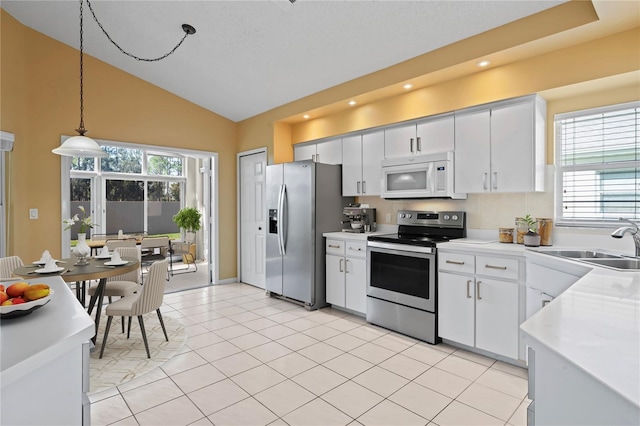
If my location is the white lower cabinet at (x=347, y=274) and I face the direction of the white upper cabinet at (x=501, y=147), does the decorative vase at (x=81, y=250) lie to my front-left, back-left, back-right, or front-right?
back-right

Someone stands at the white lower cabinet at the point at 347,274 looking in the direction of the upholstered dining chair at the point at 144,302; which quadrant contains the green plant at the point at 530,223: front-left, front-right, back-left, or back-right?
back-left

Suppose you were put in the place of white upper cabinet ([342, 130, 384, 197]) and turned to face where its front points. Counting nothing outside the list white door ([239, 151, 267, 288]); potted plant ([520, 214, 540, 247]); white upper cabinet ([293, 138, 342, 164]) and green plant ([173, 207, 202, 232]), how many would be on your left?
1

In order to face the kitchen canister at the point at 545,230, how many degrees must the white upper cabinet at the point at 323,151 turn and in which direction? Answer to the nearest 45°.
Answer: approximately 90° to its left

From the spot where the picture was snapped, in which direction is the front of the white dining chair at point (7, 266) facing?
facing away from the viewer and to the right of the viewer

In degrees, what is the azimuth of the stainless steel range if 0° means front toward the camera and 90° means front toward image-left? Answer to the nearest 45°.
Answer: approximately 45°

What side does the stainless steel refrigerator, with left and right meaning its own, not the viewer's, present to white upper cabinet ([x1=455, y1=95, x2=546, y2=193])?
left

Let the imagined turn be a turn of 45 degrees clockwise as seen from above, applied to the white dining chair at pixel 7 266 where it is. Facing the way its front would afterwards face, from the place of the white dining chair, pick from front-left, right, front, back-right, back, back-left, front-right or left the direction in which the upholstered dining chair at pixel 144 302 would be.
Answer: front-left

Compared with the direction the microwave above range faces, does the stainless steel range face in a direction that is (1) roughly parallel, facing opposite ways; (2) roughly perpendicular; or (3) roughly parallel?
roughly parallel

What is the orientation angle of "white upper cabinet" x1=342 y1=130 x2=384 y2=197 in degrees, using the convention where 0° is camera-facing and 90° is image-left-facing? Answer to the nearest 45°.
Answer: approximately 45°

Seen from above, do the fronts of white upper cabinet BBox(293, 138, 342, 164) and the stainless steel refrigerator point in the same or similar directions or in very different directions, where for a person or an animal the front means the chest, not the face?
same or similar directions

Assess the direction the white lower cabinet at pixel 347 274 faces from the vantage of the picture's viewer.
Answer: facing the viewer and to the left of the viewer

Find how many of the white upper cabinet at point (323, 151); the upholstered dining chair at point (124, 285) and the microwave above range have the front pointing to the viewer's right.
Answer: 0

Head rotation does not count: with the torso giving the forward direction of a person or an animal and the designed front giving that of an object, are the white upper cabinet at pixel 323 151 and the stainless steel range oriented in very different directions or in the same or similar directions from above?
same or similar directions

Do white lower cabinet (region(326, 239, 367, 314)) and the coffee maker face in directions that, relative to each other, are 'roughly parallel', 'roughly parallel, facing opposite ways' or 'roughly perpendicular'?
roughly parallel
